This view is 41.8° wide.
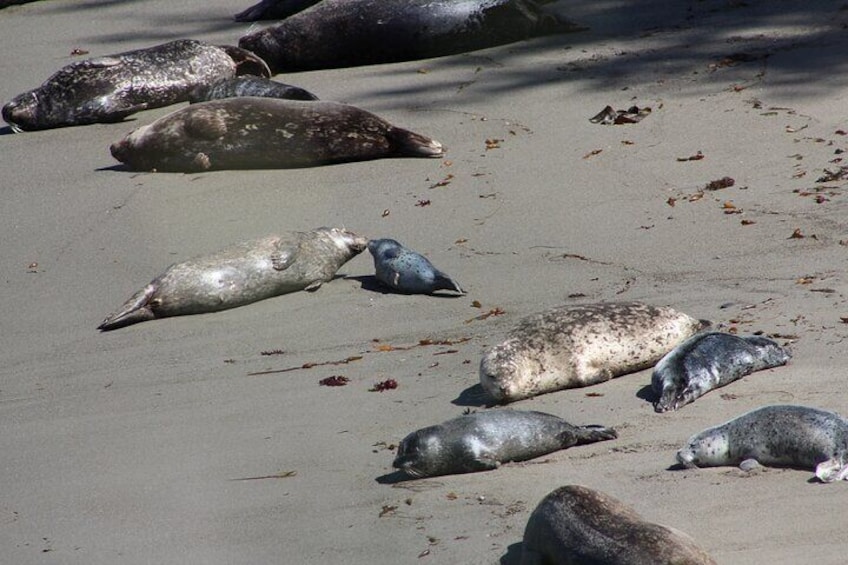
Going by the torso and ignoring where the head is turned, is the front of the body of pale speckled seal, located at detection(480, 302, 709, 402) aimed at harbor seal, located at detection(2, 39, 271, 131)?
no

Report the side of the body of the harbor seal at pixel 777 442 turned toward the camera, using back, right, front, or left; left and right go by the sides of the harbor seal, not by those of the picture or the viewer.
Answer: left

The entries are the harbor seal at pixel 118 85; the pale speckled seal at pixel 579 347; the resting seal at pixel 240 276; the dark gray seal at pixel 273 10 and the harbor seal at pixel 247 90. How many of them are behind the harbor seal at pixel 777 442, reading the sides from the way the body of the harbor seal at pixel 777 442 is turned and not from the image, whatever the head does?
0

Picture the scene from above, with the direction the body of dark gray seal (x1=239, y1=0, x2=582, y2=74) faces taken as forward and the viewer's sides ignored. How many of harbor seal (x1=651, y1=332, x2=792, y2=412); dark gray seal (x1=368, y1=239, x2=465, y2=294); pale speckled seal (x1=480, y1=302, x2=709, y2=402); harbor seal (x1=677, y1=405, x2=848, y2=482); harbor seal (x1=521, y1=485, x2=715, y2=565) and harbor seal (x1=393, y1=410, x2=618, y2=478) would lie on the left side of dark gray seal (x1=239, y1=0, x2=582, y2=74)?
6

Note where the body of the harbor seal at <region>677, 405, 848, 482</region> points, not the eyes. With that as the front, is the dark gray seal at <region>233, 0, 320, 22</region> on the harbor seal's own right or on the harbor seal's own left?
on the harbor seal's own right

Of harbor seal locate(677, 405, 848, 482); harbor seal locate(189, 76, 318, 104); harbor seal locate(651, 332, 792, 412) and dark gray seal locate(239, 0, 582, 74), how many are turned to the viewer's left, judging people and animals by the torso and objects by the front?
3

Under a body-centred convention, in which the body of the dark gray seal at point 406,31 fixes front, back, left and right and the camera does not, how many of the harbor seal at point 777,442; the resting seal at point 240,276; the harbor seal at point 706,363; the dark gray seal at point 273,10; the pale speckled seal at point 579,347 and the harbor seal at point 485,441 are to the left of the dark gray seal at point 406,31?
5

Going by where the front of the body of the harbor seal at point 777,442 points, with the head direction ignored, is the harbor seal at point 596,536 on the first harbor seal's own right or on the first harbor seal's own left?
on the first harbor seal's own left

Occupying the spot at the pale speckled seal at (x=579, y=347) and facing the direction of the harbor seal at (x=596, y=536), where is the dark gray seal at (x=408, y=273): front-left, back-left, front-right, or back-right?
back-right

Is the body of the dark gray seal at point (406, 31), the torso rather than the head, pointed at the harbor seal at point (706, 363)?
no

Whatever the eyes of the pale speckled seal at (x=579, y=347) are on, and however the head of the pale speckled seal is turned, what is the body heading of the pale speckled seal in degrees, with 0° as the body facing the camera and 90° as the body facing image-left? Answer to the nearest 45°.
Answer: approximately 45°

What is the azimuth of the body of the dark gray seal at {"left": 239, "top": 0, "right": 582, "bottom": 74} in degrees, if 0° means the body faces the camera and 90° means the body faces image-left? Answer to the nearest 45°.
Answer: approximately 90°

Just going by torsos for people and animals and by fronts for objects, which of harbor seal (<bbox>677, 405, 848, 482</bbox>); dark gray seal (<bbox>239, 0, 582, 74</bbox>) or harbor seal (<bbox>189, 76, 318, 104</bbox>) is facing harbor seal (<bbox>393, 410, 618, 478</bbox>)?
harbor seal (<bbox>677, 405, 848, 482</bbox>)

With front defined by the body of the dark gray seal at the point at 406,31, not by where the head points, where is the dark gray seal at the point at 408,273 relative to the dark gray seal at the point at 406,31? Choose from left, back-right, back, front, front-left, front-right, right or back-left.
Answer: left

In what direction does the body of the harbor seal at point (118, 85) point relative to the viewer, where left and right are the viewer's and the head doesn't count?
facing the viewer and to the left of the viewer
